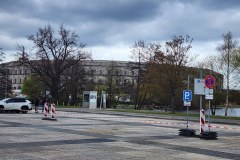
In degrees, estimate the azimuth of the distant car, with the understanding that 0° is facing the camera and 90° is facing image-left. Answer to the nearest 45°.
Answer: approximately 90°
